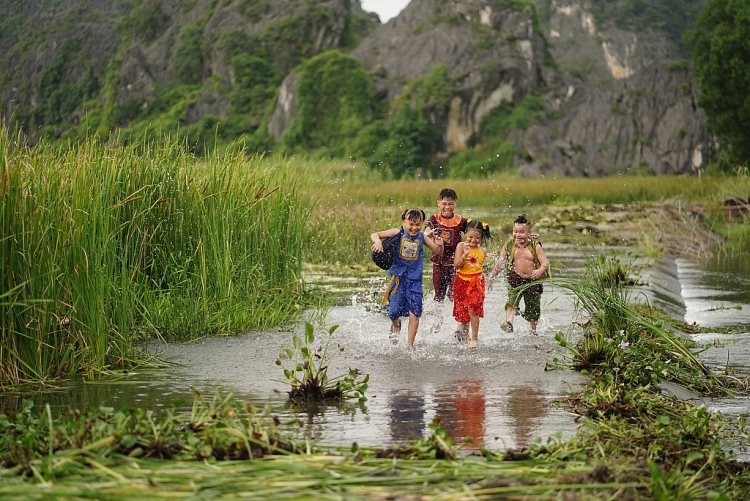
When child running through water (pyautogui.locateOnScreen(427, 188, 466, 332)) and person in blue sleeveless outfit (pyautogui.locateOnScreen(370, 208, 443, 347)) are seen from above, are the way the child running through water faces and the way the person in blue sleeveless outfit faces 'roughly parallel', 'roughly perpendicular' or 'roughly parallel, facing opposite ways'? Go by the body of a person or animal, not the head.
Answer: roughly parallel

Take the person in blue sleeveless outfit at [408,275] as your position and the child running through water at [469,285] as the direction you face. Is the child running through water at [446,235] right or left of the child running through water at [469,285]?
left

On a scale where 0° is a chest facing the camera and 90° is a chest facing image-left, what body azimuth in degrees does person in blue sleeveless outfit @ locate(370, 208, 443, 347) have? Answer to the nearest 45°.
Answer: approximately 0°

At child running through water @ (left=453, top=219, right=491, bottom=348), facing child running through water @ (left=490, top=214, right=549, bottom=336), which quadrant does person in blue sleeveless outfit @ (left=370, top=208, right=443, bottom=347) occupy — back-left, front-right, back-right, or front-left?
back-left

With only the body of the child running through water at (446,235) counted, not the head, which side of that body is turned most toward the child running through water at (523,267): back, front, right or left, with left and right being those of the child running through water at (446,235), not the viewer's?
left

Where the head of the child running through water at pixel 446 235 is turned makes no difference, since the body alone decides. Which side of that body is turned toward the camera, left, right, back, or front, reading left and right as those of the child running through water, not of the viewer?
front

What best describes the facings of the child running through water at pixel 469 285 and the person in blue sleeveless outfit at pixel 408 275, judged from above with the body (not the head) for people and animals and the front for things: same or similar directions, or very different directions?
same or similar directions

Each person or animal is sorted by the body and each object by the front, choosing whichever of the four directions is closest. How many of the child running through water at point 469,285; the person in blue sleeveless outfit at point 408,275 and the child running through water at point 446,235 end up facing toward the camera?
3

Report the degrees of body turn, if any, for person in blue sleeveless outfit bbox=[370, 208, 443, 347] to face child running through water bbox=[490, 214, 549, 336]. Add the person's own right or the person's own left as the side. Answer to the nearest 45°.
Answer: approximately 135° to the person's own left

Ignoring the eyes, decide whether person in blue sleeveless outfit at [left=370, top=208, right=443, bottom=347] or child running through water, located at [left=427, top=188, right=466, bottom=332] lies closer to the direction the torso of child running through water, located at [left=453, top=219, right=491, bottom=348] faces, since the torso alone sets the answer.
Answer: the person in blue sleeveless outfit

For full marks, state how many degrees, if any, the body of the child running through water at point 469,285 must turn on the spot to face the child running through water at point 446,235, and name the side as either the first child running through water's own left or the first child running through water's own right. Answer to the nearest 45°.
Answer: approximately 180°

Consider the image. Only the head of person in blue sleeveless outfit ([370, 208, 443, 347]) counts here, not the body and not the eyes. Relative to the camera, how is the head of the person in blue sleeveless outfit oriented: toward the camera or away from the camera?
toward the camera

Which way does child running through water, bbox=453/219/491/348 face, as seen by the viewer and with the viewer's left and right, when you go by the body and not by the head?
facing the viewer

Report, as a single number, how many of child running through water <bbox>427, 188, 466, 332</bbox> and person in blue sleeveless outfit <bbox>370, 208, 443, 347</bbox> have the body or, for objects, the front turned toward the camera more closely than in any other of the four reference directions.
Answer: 2

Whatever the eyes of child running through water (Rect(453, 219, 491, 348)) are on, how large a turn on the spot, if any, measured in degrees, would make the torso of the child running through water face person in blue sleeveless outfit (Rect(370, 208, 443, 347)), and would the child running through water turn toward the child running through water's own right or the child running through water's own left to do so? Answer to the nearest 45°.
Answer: approximately 45° to the child running through water's own right

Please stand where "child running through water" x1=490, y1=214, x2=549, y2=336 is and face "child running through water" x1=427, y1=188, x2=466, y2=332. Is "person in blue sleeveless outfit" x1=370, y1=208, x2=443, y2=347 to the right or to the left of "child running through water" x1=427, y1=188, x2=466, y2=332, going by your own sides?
left
